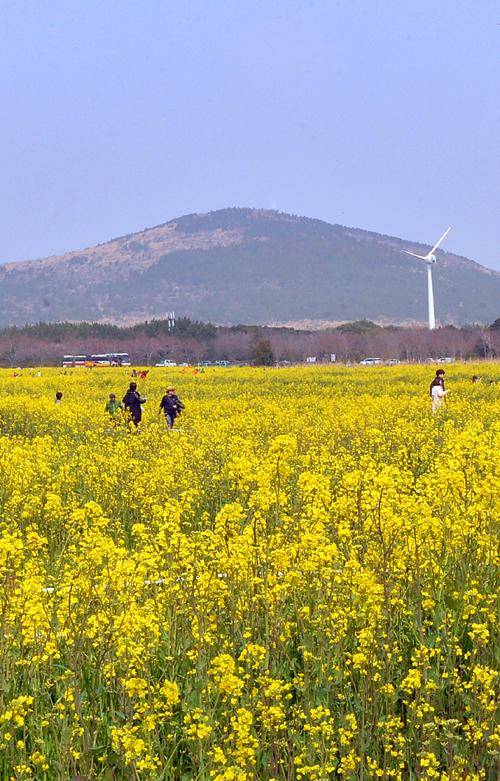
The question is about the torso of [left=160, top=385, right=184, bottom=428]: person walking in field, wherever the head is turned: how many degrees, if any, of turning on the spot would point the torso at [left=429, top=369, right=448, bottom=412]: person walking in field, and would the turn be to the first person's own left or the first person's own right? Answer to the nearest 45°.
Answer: approximately 90° to the first person's own left

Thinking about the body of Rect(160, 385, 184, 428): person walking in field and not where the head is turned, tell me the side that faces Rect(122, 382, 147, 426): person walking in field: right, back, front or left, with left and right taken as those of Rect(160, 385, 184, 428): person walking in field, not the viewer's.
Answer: right

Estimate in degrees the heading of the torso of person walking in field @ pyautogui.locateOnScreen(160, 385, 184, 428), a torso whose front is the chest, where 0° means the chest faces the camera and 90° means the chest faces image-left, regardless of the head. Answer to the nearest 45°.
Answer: approximately 0°
